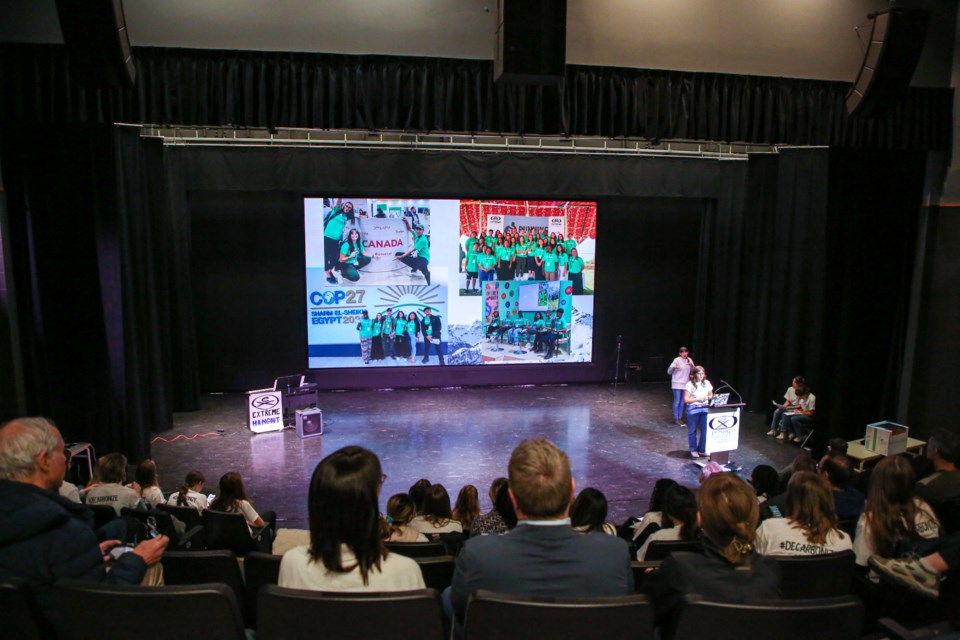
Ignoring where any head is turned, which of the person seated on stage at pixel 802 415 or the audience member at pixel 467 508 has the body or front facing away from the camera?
the audience member

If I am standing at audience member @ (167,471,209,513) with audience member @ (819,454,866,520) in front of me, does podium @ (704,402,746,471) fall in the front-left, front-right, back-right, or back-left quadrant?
front-left

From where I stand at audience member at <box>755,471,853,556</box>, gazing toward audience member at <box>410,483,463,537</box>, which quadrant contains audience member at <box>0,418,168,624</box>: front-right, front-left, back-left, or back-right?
front-left

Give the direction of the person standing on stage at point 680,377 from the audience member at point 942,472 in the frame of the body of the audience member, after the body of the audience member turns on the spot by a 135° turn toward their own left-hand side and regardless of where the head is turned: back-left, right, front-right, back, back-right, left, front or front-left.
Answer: back-right

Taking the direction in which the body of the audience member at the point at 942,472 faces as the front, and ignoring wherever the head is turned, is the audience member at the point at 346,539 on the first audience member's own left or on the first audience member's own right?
on the first audience member's own left

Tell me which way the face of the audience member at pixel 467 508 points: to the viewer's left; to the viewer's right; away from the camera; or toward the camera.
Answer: away from the camera

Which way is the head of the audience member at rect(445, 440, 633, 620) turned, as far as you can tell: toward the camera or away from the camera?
away from the camera

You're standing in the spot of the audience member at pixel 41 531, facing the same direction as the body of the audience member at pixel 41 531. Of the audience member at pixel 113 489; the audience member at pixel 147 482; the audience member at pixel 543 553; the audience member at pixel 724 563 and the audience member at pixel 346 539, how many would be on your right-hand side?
3

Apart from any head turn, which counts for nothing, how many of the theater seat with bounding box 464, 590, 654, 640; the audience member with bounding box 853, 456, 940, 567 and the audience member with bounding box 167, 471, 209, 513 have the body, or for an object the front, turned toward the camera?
0

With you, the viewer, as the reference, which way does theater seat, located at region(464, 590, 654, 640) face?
facing away from the viewer

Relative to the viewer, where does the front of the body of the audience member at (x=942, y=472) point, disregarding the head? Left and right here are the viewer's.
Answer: facing away from the viewer and to the left of the viewer

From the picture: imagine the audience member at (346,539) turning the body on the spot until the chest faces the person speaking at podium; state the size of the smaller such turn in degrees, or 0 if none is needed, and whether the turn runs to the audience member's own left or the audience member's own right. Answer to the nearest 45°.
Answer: approximately 45° to the audience member's own right

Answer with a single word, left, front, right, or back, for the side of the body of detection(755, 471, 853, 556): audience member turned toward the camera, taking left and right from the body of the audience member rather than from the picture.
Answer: back

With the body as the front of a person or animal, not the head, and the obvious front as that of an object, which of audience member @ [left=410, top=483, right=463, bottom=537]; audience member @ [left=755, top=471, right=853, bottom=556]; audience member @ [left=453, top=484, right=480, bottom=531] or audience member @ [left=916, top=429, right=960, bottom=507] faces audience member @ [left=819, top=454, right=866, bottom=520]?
audience member @ [left=755, top=471, right=853, bottom=556]

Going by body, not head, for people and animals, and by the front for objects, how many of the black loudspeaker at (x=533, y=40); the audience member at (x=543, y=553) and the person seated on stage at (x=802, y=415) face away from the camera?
1

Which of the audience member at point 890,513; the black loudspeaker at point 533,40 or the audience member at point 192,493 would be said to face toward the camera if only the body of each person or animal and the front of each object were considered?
the black loudspeaker

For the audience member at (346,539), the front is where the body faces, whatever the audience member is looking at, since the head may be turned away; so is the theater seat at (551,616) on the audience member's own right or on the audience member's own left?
on the audience member's own right

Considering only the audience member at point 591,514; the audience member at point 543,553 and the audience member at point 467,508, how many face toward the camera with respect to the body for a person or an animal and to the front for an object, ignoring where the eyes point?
0

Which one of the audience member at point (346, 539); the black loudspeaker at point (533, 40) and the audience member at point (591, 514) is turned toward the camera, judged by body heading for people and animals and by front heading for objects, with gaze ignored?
the black loudspeaker
